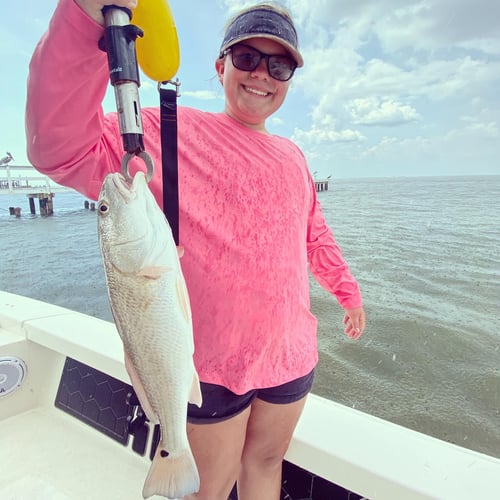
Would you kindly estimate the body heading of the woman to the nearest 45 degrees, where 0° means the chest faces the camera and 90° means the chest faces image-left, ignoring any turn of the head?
approximately 0°
